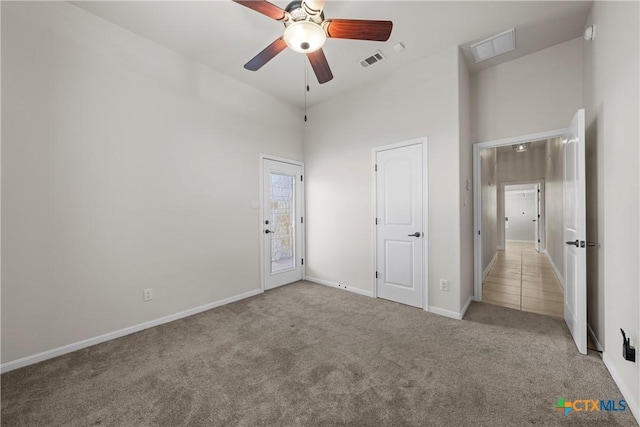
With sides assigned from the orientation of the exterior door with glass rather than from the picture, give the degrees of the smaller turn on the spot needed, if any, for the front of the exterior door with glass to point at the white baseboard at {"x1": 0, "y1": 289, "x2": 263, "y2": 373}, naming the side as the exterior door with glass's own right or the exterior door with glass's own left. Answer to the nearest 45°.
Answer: approximately 90° to the exterior door with glass's own right

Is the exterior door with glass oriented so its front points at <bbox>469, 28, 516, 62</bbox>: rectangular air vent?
yes

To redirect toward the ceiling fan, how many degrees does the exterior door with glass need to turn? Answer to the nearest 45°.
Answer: approximately 45° to its right

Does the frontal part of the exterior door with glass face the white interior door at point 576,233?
yes

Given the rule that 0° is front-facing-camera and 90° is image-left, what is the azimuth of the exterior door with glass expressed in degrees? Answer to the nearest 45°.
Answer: approximately 315°

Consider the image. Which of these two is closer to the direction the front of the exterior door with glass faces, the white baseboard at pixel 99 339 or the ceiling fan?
the ceiling fan

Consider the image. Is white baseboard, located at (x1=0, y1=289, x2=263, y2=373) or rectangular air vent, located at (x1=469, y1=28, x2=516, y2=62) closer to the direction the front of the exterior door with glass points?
the rectangular air vent

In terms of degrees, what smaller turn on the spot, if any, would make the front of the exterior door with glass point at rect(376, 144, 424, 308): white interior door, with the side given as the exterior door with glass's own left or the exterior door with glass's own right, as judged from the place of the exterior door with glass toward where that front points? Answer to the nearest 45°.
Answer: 0° — it already faces it
